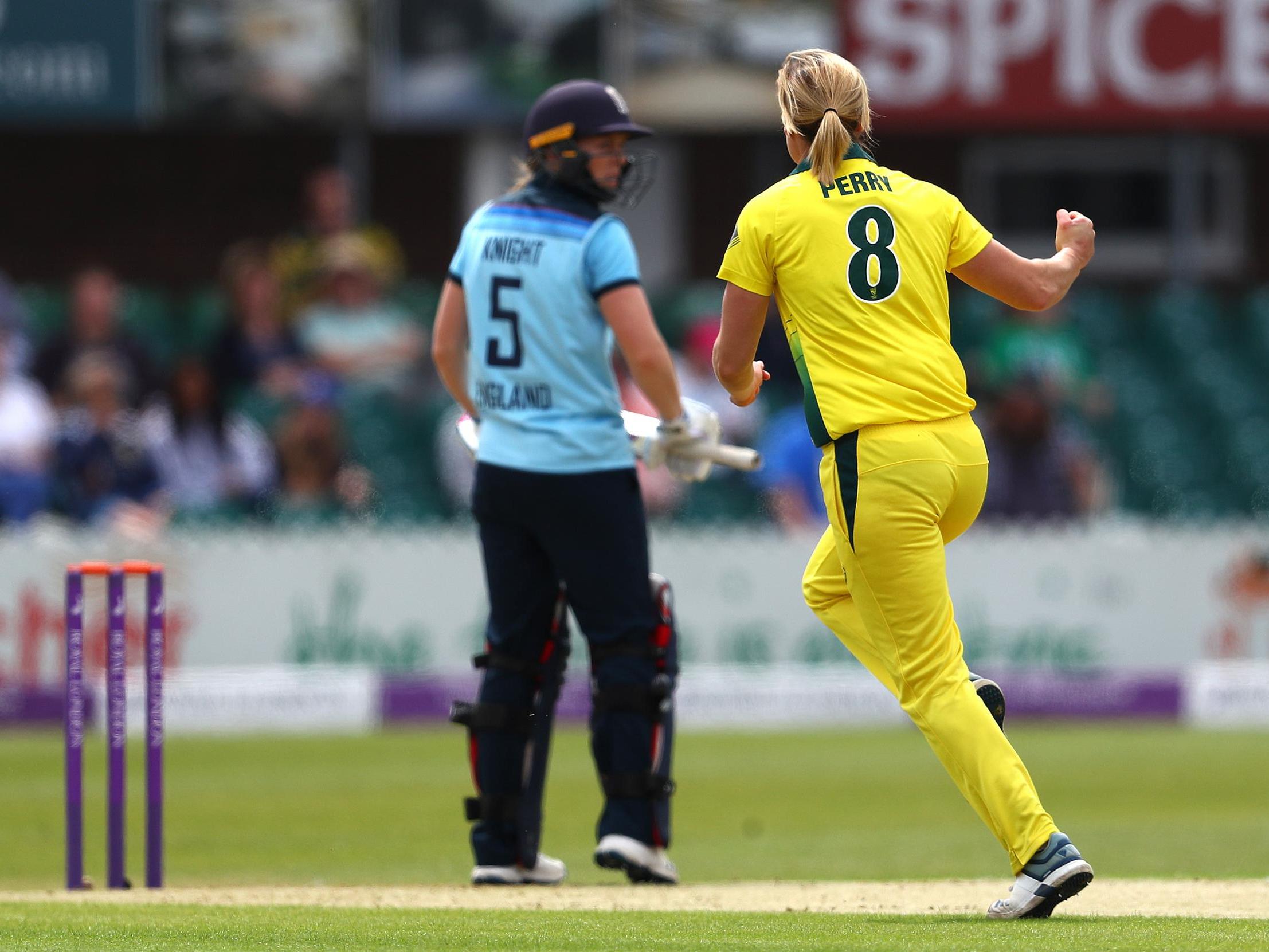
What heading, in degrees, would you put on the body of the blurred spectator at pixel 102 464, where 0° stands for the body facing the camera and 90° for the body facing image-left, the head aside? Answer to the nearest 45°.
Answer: approximately 0°

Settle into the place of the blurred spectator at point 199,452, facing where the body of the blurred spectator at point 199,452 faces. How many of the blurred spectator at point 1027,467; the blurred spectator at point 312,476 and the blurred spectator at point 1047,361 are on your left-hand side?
3

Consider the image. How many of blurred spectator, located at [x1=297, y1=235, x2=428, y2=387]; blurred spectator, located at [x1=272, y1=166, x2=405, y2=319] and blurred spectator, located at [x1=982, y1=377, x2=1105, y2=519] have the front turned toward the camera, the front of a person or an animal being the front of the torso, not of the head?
3

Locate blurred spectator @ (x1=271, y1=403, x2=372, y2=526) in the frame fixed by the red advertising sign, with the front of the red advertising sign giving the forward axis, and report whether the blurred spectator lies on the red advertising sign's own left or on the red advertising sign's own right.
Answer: on the red advertising sign's own right

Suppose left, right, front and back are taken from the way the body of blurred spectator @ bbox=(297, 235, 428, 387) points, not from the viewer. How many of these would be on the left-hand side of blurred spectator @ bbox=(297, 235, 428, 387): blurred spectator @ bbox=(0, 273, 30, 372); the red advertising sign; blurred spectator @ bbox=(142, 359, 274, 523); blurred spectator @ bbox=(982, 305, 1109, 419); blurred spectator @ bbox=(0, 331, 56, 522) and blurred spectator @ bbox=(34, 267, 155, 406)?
2

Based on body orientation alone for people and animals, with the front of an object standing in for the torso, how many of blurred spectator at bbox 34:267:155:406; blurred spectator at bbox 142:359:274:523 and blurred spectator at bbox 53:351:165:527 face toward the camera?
3

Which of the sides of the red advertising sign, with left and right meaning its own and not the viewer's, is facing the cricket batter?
front

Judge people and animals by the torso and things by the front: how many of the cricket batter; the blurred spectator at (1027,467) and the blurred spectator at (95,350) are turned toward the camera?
2

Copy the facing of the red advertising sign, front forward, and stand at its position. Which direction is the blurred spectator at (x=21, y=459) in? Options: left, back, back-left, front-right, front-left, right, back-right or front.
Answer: front-right
